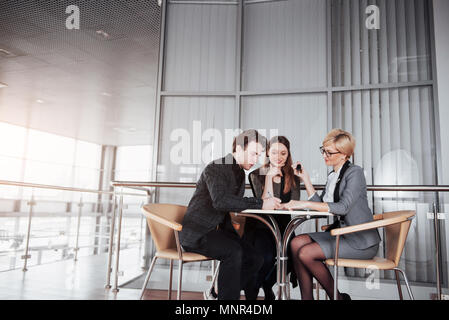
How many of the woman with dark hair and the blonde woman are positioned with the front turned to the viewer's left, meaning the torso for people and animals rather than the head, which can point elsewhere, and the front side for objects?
1

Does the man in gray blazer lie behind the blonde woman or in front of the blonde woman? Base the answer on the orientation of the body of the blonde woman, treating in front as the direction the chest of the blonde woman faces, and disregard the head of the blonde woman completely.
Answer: in front

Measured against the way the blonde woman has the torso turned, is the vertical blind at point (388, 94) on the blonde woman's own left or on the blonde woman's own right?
on the blonde woman's own right

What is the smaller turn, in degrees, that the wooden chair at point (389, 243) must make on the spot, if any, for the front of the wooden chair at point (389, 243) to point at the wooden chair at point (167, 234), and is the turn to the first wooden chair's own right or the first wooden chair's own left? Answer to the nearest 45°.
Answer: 0° — it already faces it

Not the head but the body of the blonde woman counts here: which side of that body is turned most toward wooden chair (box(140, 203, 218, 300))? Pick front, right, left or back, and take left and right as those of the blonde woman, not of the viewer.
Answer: front

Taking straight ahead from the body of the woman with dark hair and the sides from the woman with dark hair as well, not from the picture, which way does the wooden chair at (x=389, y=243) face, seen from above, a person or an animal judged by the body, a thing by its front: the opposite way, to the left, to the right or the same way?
to the right

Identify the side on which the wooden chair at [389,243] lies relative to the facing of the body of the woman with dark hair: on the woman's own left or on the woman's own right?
on the woman's own left

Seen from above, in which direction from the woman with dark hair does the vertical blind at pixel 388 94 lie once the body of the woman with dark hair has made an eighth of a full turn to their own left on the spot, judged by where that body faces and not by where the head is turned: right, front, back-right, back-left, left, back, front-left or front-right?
left

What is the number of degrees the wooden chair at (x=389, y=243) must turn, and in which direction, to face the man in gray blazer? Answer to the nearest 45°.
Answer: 0° — it already faces them

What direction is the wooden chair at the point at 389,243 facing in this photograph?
to the viewer's left

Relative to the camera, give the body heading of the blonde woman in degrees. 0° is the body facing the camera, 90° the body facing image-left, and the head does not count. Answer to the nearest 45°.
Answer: approximately 90°

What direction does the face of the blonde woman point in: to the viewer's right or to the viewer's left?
to the viewer's left

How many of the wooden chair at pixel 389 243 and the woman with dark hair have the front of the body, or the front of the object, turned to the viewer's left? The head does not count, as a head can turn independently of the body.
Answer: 1
